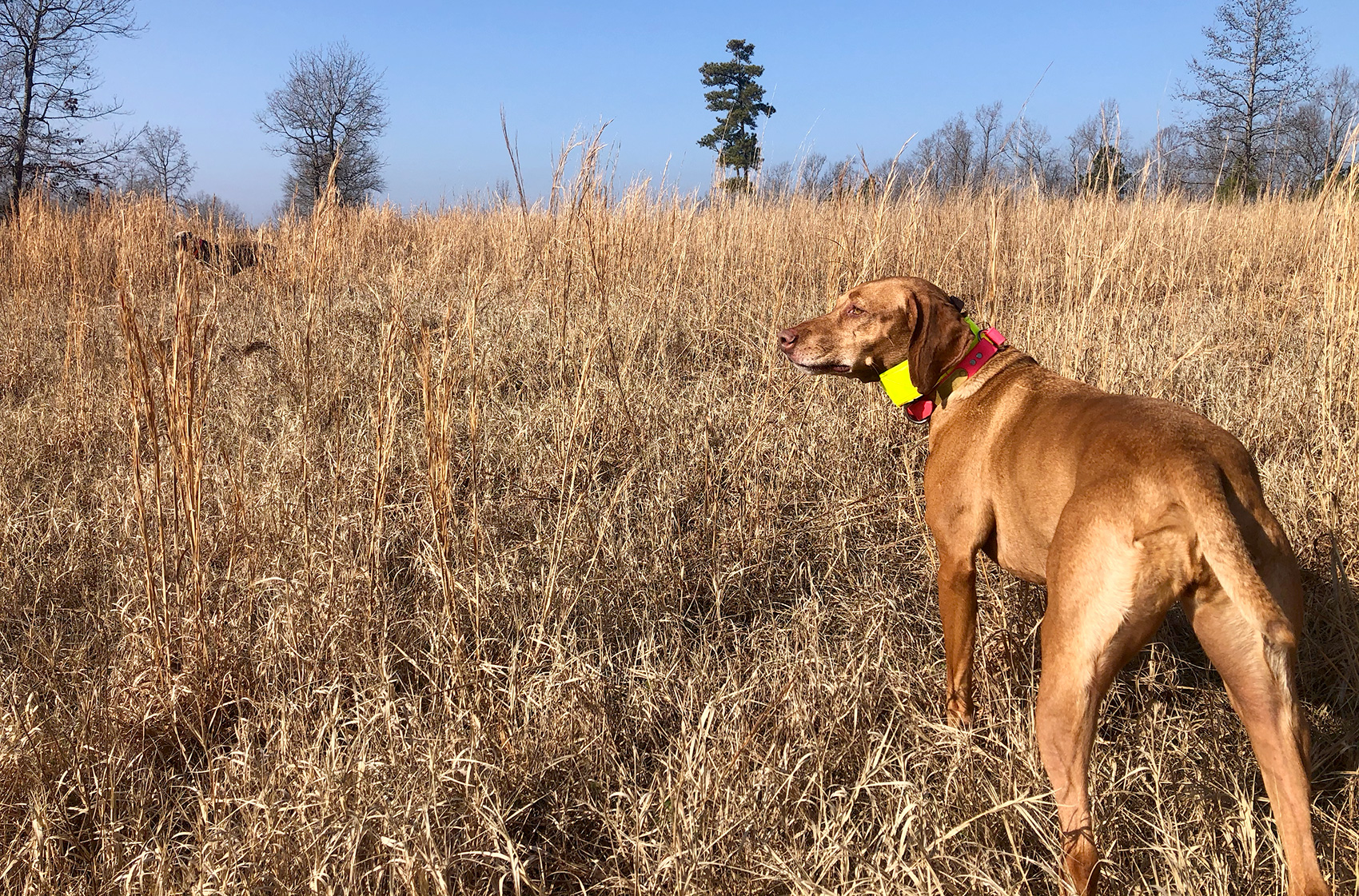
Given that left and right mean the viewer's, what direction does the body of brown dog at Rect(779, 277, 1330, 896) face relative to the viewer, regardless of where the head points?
facing away from the viewer and to the left of the viewer
